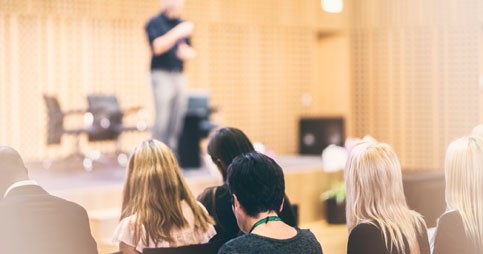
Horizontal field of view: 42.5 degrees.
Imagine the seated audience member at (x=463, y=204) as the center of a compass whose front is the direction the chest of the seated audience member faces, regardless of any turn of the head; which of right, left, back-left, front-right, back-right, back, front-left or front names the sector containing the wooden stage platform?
front-left

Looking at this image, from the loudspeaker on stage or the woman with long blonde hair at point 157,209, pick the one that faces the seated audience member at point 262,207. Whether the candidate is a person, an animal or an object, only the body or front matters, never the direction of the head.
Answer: the loudspeaker on stage

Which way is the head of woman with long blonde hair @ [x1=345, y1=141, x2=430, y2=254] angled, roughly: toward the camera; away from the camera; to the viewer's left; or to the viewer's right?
away from the camera

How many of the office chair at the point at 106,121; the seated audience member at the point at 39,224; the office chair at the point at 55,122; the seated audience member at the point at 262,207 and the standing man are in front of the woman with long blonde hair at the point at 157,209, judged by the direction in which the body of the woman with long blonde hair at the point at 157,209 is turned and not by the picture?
3

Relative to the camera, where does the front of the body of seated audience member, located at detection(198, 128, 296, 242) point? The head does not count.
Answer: away from the camera

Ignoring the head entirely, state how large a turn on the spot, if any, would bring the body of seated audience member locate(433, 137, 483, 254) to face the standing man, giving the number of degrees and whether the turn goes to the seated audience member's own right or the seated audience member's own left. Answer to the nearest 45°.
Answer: approximately 45° to the seated audience member's own left

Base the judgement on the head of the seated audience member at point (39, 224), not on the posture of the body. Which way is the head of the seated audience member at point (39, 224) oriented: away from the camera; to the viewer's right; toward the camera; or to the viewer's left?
away from the camera

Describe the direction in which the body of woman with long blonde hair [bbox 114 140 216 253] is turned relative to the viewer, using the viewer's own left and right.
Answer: facing away from the viewer

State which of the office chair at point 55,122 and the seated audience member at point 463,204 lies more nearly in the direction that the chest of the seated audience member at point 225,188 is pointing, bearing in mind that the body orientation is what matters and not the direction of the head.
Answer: the office chair
